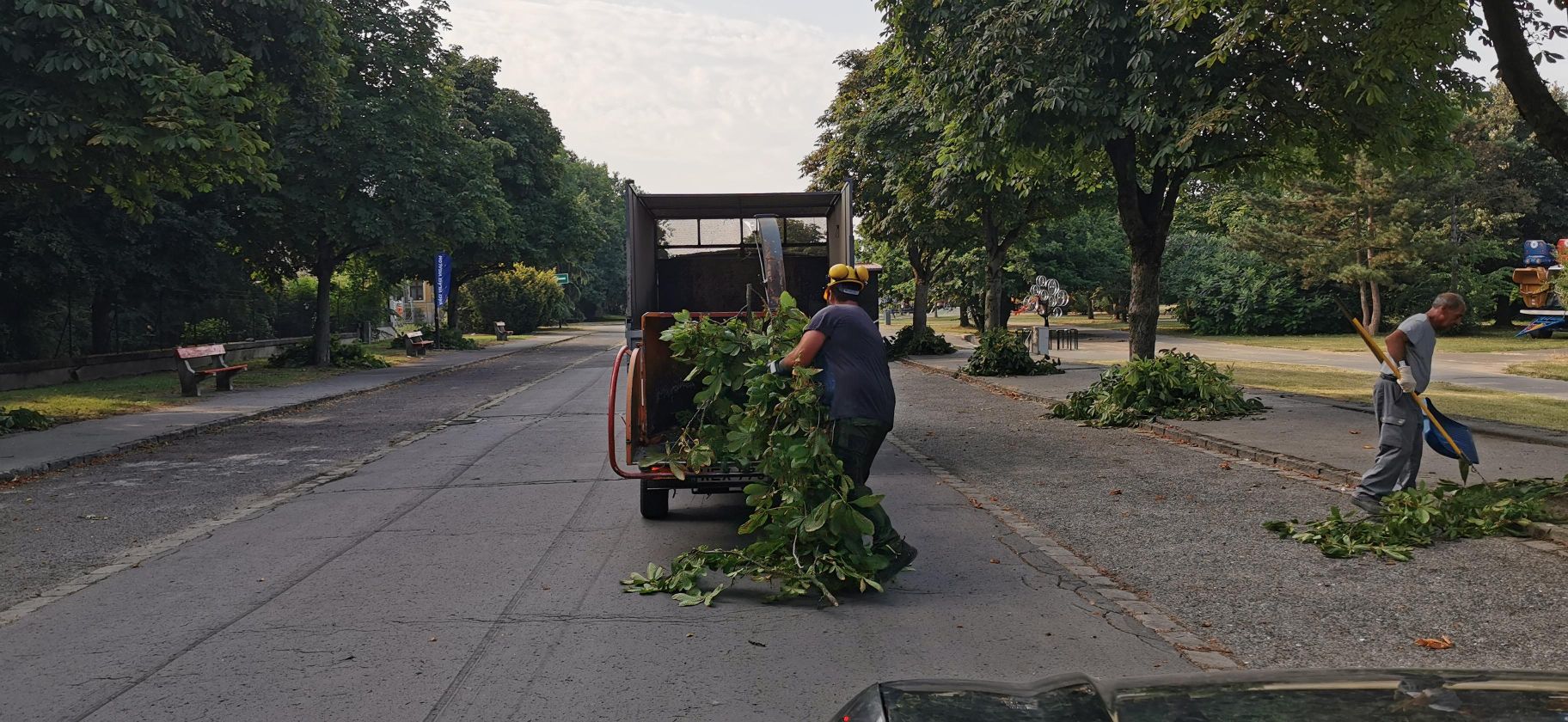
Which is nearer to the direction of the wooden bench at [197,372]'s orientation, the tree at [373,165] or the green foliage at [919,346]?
the green foliage

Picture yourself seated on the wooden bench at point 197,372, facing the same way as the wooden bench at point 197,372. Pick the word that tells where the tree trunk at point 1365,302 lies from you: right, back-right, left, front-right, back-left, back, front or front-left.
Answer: front-left

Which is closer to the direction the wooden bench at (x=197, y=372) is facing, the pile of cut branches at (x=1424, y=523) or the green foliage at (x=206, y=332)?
the pile of cut branches

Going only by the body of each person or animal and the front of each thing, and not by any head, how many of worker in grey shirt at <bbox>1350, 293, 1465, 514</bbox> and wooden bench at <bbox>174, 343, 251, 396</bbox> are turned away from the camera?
0

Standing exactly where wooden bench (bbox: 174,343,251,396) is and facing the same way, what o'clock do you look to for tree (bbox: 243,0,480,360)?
The tree is roughly at 9 o'clock from the wooden bench.

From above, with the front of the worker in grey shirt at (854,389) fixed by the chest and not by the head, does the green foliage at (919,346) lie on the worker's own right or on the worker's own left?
on the worker's own right

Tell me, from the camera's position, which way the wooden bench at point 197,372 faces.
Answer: facing the viewer and to the right of the viewer

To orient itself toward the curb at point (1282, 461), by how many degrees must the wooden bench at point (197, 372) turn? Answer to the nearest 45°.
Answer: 0° — it already faces it

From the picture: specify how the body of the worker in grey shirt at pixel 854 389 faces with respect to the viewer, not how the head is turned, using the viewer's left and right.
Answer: facing away from the viewer and to the left of the viewer

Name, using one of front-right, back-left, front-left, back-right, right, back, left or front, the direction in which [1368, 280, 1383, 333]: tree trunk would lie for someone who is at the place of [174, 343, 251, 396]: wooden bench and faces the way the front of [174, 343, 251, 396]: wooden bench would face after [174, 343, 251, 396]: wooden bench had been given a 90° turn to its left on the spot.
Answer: front-right

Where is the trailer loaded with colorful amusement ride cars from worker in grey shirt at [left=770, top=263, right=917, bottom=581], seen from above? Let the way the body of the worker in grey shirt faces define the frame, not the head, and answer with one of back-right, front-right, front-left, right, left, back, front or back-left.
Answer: right

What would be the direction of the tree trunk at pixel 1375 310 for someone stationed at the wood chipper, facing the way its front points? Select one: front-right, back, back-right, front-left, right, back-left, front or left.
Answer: front-right

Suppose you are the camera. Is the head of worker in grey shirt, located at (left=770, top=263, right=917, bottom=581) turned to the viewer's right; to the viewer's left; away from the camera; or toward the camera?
away from the camera

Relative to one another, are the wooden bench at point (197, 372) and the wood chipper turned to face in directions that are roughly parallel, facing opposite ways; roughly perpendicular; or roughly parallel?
roughly perpendicular

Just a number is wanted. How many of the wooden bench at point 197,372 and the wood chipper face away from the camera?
1
